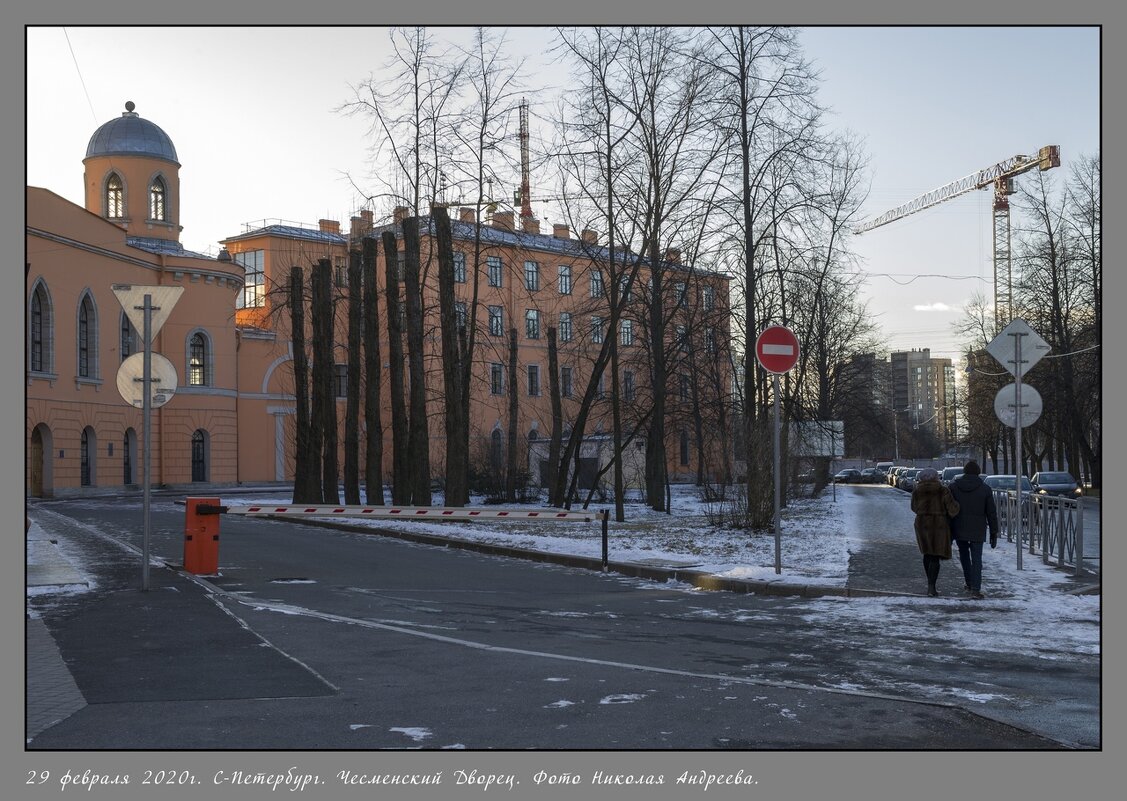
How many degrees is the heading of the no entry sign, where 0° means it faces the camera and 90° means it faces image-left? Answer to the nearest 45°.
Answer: approximately 0°

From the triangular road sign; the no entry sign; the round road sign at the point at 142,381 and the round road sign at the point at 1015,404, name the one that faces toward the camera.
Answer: the no entry sign

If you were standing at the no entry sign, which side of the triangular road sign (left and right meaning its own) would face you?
right

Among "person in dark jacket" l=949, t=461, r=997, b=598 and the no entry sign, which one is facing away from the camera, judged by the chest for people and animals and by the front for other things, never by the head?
the person in dark jacket

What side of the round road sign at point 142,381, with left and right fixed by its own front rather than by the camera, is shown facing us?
back

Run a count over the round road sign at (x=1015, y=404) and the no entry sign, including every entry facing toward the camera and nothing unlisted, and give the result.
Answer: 1

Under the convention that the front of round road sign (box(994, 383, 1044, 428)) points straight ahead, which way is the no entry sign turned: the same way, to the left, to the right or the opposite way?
the opposite way

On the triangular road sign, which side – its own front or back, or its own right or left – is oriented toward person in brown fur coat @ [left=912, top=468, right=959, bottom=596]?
right

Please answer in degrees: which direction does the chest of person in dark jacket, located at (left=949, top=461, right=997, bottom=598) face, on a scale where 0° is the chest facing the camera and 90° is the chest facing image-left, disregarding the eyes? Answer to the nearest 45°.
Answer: approximately 180°
